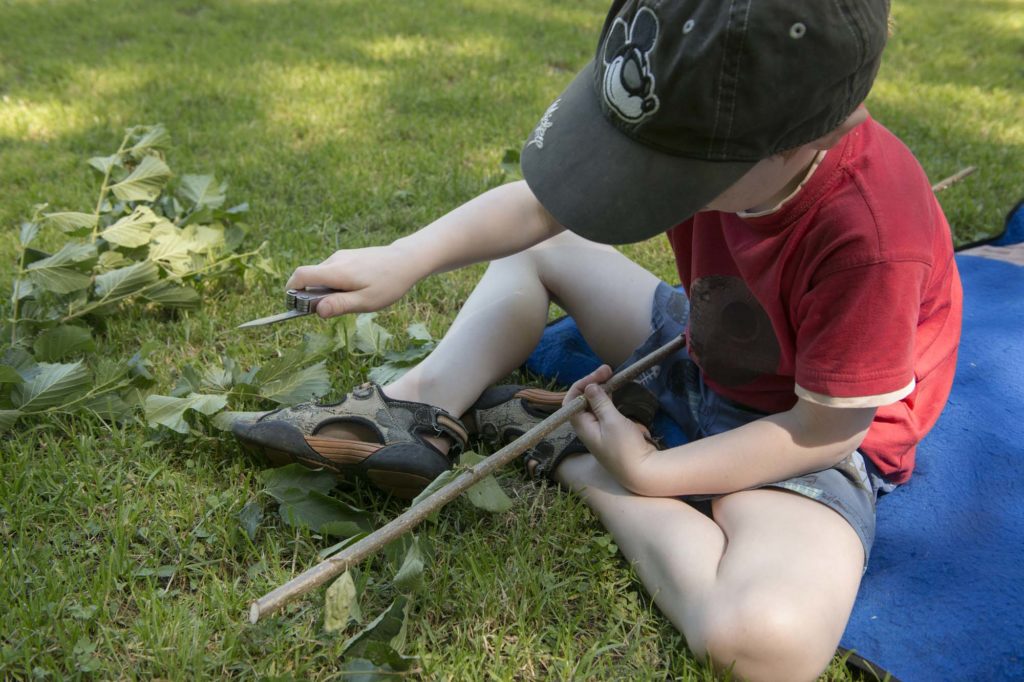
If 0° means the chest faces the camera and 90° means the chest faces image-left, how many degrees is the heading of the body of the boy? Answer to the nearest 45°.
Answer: approximately 45°

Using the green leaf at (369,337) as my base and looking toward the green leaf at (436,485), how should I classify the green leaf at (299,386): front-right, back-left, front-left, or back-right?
front-right

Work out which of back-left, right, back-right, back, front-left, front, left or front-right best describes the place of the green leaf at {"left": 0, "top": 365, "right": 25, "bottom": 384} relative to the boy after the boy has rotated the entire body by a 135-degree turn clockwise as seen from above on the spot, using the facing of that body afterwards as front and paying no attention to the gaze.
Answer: left

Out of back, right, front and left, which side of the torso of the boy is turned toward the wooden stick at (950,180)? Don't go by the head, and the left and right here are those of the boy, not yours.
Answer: back

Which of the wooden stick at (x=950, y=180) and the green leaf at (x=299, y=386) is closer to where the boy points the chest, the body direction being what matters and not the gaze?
the green leaf

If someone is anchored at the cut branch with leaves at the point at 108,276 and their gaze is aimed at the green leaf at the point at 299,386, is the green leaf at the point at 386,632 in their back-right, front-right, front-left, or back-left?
front-right

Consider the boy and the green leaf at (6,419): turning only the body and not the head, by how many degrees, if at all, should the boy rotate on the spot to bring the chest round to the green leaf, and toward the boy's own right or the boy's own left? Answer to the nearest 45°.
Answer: approximately 45° to the boy's own right
